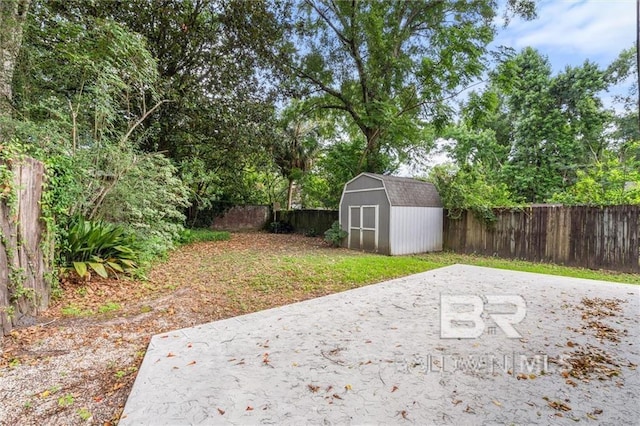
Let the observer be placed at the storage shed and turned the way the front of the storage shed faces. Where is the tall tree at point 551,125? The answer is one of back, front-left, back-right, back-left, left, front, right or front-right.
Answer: back

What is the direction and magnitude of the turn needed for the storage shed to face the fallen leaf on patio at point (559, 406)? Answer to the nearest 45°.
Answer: approximately 45° to its left

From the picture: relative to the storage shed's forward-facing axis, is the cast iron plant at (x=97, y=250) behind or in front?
in front

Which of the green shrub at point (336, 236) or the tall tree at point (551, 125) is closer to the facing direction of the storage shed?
the green shrub

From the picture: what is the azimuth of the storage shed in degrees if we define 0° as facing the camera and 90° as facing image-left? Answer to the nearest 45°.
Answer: approximately 45°

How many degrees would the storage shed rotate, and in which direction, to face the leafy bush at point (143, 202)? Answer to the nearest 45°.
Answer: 0° — it already faces it

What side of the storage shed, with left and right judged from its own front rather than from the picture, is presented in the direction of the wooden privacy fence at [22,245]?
front

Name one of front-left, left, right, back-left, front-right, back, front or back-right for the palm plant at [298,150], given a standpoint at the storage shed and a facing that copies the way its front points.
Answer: right
